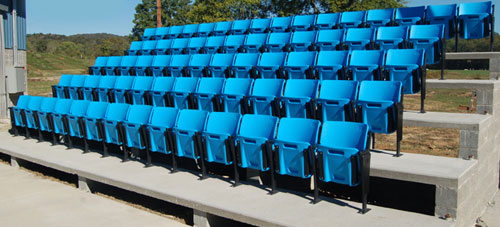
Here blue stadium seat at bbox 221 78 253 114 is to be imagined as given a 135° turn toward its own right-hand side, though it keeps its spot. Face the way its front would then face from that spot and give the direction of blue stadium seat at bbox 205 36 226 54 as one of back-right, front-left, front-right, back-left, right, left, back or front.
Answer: front

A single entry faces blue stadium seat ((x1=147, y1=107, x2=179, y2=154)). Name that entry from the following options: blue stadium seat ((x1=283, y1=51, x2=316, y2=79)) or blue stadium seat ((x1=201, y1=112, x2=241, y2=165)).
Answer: blue stadium seat ((x1=283, y1=51, x2=316, y2=79))

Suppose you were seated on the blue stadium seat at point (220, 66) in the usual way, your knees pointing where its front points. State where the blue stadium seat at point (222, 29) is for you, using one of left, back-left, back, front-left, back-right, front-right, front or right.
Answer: back-right

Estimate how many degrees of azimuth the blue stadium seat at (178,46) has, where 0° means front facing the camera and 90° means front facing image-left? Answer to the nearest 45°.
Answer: approximately 45°

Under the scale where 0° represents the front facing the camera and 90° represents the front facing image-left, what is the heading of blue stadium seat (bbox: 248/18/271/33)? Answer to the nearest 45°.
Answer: approximately 45°

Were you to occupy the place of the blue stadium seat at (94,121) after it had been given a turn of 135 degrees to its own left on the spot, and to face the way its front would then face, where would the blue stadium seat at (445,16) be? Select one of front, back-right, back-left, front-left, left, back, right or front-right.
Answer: front

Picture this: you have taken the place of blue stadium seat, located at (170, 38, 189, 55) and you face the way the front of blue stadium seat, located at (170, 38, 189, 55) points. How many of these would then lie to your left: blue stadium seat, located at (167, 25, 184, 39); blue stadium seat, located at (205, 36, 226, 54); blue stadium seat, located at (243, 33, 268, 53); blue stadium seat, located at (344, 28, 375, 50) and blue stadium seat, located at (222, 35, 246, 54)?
4

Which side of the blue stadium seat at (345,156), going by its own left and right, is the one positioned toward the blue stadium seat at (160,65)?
right

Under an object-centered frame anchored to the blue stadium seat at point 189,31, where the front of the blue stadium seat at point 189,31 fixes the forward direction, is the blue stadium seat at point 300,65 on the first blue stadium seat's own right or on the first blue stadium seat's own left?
on the first blue stadium seat's own left

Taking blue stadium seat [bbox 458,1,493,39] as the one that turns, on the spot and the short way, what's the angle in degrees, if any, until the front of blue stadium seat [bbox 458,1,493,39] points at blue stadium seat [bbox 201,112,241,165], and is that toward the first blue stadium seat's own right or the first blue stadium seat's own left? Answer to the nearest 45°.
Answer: approximately 45° to the first blue stadium seat's own right

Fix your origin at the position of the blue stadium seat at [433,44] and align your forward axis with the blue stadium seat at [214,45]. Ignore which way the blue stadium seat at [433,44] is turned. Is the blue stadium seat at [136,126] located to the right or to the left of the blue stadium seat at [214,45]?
left
